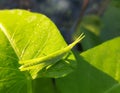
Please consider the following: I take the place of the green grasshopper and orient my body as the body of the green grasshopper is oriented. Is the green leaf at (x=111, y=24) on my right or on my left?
on my left

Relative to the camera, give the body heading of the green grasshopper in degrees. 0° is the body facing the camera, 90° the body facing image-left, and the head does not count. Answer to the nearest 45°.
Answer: approximately 270°
